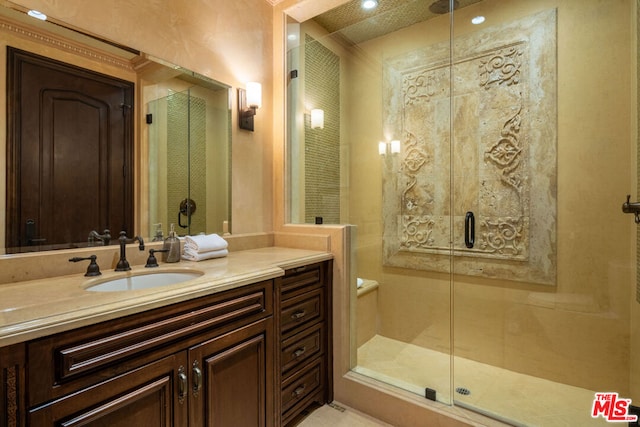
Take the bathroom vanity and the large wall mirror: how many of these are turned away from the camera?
0

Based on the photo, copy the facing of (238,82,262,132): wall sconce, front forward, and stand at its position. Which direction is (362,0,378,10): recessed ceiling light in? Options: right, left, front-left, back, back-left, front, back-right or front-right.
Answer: front-left

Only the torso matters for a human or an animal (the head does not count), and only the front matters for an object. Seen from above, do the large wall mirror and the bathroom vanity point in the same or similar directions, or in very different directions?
same or similar directions

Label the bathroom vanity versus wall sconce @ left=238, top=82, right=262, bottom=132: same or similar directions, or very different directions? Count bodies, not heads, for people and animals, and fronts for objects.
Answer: same or similar directions

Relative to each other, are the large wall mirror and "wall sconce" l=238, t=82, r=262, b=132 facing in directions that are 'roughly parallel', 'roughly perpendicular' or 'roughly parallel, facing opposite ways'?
roughly parallel

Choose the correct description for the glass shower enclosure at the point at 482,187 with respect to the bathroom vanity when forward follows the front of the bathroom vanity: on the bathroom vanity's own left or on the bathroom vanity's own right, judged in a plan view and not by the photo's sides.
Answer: on the bathroom vanity's own left

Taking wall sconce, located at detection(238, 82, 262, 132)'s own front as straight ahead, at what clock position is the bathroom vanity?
The bathroom vanity is roughly at 2 o'clock from the wall sconce.

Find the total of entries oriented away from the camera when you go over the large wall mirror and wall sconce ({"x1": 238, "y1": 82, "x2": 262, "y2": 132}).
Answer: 0

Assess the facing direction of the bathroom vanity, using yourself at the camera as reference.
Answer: facing the viewer and to the right of the viewer
